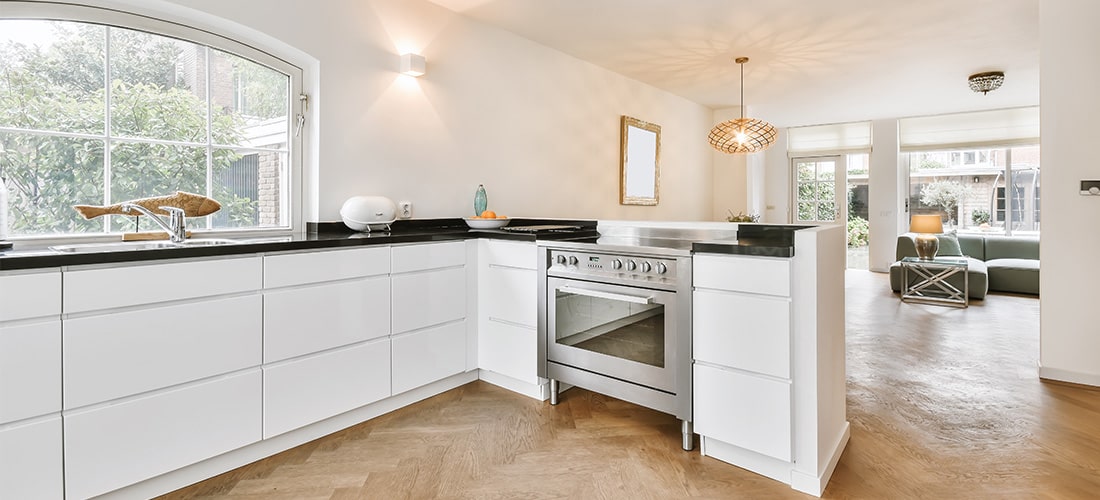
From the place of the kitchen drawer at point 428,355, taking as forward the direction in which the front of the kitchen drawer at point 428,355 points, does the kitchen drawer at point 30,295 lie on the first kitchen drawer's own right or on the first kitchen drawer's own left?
on the first kitchen drawer's own right

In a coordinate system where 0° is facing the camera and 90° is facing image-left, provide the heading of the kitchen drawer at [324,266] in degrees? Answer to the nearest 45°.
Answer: approximately 315°

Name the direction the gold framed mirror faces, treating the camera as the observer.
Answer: facing the viewer and to the right of the viewer

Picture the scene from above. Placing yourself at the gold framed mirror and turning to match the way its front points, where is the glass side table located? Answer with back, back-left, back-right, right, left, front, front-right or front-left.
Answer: front-left

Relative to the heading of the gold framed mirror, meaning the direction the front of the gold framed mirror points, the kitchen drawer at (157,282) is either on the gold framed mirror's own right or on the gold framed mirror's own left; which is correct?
on the gold framed mirror's own right

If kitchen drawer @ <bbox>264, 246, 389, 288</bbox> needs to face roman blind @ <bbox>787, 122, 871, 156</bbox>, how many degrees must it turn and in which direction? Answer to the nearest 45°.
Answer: approximately 90° to its left

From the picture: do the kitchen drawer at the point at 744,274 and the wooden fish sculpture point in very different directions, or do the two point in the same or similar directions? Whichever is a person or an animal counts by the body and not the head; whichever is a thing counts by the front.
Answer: very different directions

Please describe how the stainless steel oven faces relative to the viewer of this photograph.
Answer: facing the viewer and to the left of the viewer

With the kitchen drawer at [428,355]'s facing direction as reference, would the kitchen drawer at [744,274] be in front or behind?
in front

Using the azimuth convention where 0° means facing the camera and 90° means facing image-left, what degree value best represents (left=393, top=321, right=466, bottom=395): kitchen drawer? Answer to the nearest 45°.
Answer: approximately 315°

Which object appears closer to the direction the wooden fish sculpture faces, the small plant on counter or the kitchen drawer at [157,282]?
the small plant on counter
